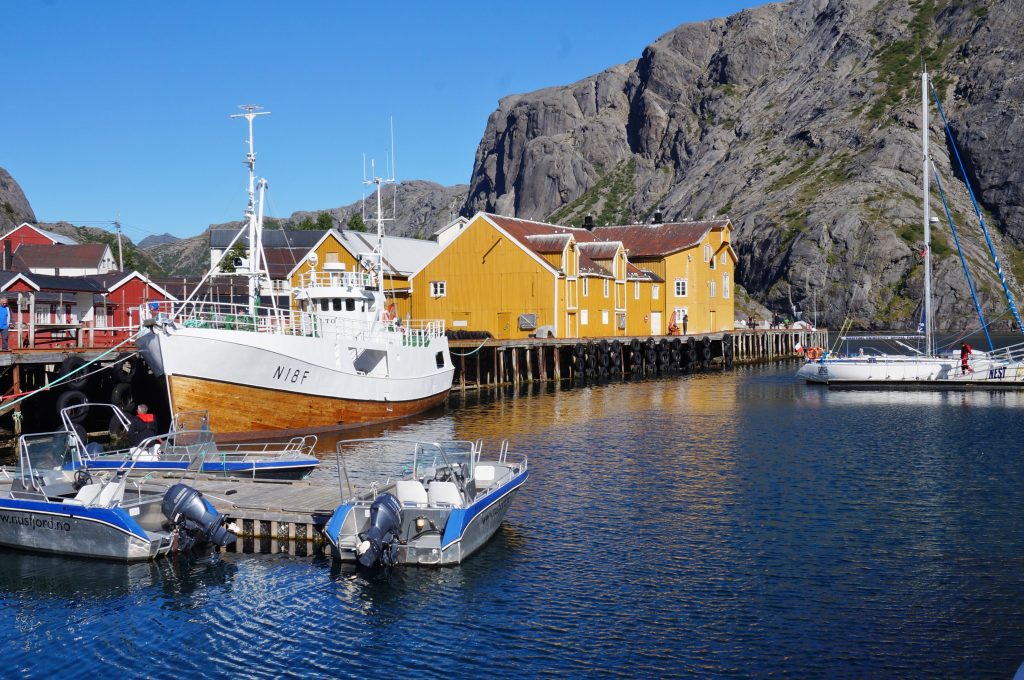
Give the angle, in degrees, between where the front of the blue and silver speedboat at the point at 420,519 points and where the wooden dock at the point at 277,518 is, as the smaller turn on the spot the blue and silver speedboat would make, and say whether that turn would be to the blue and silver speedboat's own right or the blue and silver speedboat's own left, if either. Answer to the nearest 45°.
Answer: approximately 90° to the blue and silver speedboat's own left

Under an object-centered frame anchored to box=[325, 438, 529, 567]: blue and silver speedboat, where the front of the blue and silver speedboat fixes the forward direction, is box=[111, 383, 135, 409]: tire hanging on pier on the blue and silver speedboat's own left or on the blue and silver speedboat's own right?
on the blue and silver speedboat's own left

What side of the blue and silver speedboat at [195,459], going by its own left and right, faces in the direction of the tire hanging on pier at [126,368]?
left

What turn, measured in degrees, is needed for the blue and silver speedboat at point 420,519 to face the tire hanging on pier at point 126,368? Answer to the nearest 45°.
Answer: approximately 90° to its left

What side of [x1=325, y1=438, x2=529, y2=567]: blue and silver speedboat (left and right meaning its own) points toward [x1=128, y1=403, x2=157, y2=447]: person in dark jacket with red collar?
left

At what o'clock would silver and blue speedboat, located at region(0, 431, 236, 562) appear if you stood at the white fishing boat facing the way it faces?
The silver and blue speedboat is roughly at 11 o'clock from the white fishing boat.

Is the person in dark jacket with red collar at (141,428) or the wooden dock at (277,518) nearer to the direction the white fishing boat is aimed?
the person in dark jacket with red collar

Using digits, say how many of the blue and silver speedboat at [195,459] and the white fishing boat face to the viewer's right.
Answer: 1

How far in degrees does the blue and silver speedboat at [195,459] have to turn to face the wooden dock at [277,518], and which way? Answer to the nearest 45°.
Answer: approximately 90° to its right

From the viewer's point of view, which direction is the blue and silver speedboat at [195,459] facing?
to the viewer's right

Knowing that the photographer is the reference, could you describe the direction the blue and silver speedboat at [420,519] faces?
facing away from the viewer and to the right of the viewer

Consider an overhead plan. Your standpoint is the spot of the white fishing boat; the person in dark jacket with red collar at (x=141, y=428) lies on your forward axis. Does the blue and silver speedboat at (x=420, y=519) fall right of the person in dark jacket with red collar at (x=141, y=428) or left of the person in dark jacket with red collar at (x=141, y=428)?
left

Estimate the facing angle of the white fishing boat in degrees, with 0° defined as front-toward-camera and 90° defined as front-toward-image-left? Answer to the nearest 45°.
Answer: approximately 45°
